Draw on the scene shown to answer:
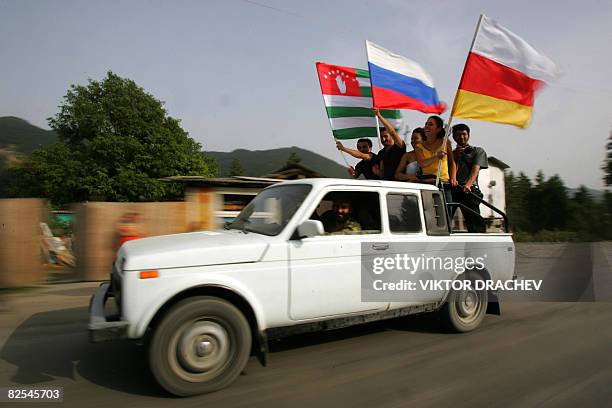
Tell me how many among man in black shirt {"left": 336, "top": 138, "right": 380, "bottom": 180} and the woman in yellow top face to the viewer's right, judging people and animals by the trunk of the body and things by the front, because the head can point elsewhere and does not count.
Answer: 0

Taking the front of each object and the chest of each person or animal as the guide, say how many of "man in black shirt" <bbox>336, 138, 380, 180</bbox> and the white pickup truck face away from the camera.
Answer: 0

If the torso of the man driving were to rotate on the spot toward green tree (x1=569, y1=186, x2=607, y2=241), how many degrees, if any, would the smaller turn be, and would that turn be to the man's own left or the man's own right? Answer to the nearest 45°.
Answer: approximately 180°

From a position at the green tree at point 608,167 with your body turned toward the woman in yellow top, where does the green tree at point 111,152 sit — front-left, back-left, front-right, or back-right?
front-right

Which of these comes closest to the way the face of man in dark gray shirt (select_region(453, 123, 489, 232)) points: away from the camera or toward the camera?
toward the camera

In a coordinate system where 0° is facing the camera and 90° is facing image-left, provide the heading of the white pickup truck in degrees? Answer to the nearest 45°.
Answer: approximately 45°

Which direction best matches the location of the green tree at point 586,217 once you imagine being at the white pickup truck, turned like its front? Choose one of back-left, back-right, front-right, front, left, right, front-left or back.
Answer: back

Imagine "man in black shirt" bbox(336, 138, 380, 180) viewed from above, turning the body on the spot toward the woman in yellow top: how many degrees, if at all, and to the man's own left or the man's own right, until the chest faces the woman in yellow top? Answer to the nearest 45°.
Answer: approximately 90° to the man's own left

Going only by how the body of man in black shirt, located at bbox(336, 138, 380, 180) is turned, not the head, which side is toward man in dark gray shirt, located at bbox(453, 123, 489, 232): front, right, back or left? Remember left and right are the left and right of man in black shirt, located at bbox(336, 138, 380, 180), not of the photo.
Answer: left

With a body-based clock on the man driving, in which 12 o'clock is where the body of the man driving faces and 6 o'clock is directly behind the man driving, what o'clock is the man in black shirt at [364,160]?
The man in black shirt is roughly at 5 o'clock from the man driving.

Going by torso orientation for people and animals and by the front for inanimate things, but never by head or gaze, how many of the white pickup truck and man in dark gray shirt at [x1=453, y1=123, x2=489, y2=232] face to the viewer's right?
0

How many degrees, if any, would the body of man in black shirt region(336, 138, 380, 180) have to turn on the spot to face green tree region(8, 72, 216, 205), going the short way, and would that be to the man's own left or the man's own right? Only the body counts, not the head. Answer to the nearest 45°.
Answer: approximately 90° to the man's own right

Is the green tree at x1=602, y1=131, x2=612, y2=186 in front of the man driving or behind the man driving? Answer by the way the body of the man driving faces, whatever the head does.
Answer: behind
